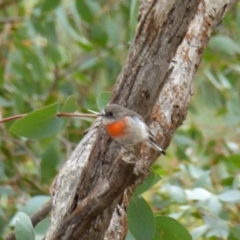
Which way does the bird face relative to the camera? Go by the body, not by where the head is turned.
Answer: to the viewer's left

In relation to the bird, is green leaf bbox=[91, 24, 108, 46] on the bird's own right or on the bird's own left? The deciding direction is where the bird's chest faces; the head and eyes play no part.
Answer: on the bird's own right
